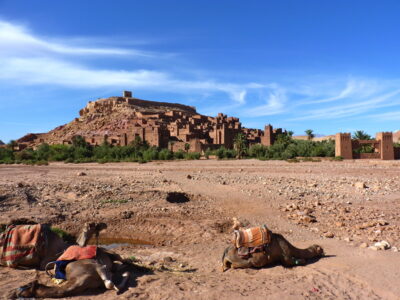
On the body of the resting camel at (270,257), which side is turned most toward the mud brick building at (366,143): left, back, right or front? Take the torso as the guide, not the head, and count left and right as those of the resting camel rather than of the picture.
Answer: left

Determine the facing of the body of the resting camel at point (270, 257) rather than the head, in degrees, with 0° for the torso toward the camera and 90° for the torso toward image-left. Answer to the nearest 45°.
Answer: approximately 270°

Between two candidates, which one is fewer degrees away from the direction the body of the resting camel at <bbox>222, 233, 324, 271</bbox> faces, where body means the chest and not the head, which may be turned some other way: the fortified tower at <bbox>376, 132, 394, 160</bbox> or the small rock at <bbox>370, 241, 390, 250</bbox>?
the small rock

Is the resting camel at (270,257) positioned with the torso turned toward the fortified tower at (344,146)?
no

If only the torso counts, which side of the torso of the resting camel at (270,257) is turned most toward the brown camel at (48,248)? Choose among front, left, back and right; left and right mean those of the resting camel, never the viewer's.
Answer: back

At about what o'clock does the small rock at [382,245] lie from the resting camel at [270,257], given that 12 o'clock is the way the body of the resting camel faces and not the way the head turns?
The small rock is roughly at 11 o'clock from the resting camel.

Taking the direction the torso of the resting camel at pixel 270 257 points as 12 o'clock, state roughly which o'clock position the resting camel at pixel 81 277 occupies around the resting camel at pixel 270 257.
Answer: the resting camel at pixel 81 277 is roughly at 5 o'clock from the resting camel at pixel 270 257.

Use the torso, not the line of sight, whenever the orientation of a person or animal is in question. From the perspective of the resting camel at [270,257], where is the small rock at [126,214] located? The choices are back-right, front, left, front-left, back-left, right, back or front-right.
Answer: back-left

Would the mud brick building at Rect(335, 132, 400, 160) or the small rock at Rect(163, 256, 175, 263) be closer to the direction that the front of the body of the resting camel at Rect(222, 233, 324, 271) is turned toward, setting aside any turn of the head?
the mud brick building

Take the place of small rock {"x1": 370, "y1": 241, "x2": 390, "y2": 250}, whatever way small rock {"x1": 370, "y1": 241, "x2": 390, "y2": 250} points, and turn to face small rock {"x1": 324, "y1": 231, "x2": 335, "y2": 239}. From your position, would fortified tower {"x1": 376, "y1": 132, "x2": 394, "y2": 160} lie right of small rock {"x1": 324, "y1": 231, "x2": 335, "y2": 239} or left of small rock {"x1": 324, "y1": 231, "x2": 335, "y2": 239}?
right
